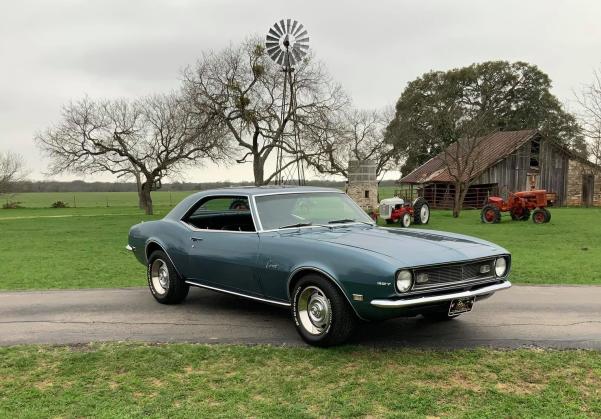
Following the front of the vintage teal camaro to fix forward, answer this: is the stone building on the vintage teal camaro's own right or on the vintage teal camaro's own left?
on the vintage teal camaro's own left

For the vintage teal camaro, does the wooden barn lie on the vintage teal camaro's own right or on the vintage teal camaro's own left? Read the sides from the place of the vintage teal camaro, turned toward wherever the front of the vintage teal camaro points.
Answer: on the vintage teal camaro's own left

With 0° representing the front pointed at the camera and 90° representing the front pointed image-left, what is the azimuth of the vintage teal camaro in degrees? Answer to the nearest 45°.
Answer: approximately 315°

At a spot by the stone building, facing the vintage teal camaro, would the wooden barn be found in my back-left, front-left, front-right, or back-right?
back-left

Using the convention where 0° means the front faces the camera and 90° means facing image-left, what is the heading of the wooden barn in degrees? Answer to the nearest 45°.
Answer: approximately 315°

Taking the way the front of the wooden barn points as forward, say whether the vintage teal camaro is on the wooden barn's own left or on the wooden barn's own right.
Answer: on the wooden barn's own right

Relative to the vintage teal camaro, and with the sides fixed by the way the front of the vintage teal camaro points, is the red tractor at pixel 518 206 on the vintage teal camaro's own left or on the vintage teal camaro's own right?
on the vintage teal camaro's own left

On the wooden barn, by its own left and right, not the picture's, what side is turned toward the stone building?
right

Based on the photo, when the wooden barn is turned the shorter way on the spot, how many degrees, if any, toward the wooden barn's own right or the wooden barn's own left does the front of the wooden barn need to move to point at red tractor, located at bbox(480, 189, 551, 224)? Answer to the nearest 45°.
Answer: approximately 45° to the wooden barn's own right

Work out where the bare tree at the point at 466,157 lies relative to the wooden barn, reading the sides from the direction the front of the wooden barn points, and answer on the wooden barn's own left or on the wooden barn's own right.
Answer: on the wooden barn's own right

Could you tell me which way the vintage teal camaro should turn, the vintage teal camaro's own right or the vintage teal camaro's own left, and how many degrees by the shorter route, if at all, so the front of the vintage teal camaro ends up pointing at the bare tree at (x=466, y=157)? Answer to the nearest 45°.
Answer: approximately 135° to the vintage teal camaro's own left
